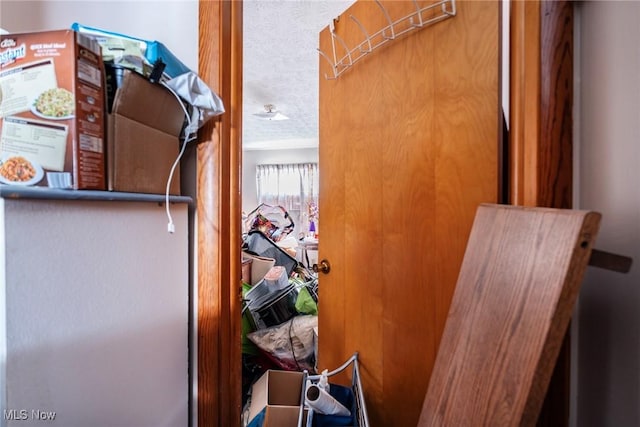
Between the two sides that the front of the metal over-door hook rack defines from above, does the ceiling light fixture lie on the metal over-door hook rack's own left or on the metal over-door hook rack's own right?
on the metal over-door hook rack's own right

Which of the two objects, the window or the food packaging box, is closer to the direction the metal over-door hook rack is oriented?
the food packaging box

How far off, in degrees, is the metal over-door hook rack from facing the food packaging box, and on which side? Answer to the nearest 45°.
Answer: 0° — it already faces it

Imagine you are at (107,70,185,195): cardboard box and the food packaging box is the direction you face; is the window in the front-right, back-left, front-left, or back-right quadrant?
back-right

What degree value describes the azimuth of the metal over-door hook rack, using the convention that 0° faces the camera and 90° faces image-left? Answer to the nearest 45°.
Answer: approximately 45°

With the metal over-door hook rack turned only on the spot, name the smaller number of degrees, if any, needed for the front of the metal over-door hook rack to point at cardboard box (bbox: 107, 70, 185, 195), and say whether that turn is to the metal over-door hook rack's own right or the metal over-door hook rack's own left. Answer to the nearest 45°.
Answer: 0° — it already faces it

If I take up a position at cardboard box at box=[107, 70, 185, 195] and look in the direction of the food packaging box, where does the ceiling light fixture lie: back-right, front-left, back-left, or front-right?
back-right

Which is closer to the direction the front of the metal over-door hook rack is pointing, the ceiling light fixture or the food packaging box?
the food packaging box

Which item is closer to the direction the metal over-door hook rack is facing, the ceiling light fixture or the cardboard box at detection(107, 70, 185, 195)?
the cardboard box
